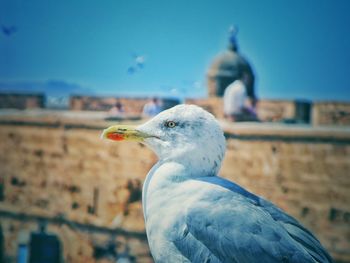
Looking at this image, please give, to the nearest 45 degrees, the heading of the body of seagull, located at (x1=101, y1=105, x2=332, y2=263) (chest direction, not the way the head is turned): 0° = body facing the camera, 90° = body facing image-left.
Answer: approximately 90°

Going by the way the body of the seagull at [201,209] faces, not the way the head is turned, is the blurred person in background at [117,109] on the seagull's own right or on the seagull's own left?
on the seagull's own right

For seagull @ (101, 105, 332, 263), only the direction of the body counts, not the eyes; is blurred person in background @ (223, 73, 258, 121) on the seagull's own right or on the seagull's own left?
on the seagull's own right

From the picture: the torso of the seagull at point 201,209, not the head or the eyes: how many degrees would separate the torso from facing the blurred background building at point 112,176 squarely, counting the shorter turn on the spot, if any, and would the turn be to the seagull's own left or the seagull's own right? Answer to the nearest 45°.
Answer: approximately 90° to the seagull's own right

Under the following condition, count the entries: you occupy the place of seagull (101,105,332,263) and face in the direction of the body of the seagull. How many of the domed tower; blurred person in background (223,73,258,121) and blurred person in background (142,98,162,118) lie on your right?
3

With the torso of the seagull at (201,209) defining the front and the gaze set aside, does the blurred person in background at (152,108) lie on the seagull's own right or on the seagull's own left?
on the seagull's own right

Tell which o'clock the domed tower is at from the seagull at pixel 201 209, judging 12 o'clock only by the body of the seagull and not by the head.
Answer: The domed tower is roughly at 3 o'clock from the seagull.
